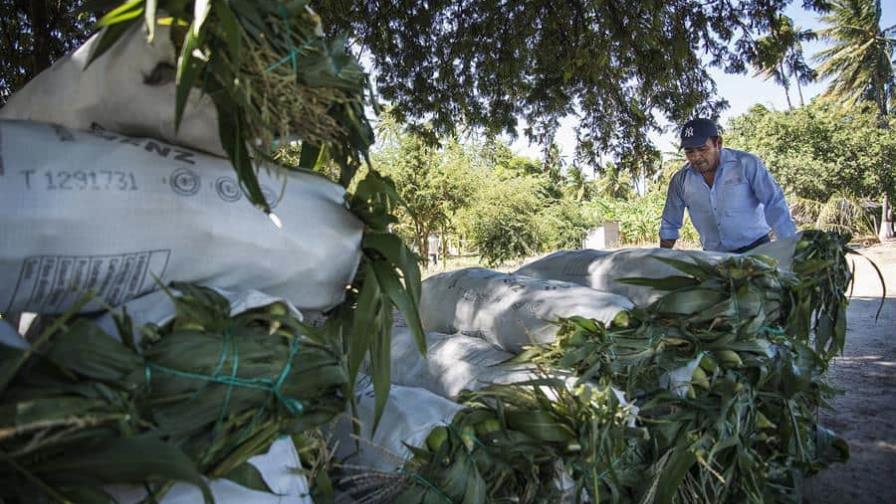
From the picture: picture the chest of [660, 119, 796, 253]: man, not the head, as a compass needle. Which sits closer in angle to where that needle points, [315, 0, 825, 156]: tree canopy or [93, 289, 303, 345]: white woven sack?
the white woven sack

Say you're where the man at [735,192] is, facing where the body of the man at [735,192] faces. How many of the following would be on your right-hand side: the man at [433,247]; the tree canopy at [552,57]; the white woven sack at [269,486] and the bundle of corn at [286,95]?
2

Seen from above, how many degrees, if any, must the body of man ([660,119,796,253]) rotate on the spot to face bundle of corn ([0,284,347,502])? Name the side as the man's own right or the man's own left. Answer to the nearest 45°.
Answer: approximately 45° to the man's own left

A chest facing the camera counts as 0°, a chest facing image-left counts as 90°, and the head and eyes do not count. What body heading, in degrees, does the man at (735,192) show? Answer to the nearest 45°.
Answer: approximately 45°

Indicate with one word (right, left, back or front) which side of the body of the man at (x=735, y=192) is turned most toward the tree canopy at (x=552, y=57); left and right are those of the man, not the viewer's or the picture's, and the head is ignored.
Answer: right

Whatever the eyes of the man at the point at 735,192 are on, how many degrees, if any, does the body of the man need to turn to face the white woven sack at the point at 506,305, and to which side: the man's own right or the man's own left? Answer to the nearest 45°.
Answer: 0° — they already face it

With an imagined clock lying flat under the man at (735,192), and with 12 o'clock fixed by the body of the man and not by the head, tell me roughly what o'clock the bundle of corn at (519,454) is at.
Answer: The bundle of corn is roughly at 11 o'clock from the man.

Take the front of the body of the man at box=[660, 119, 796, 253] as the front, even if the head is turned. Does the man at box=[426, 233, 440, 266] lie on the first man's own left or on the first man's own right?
on the first man's own right

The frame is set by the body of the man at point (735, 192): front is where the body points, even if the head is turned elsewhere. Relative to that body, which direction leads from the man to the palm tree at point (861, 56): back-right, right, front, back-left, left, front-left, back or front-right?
back-right

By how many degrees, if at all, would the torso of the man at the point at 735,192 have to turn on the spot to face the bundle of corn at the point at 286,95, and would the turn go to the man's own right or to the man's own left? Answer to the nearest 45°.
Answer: approximately 45° to the man's own left

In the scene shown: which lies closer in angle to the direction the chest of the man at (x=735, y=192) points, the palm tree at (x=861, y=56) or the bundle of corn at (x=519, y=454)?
the bundle of corn

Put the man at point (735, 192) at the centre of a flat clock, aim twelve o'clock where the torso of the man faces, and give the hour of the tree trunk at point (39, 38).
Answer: The tree trunk is roughly at 1 o'clock from the man.

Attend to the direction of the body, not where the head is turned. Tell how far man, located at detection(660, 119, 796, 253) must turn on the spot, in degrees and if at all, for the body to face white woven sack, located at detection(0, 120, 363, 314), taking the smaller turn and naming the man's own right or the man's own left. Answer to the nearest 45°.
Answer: approximately 45° to the man's own left
